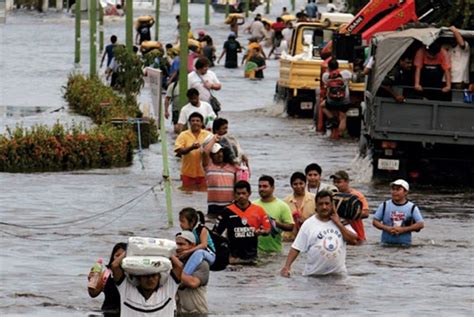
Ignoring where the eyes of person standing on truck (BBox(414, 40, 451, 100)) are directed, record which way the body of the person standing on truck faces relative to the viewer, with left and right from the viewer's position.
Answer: facing the viewer

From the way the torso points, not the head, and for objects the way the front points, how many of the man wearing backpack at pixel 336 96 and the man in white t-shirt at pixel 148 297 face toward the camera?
1

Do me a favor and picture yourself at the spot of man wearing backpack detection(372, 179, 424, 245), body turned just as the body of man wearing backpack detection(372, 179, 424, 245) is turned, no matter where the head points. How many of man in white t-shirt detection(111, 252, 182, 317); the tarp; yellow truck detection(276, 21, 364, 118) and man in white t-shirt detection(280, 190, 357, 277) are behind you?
2

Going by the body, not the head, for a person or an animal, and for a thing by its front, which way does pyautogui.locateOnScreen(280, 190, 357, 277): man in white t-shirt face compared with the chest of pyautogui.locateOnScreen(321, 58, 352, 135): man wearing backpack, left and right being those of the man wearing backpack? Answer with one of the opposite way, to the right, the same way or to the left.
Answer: the opposite way

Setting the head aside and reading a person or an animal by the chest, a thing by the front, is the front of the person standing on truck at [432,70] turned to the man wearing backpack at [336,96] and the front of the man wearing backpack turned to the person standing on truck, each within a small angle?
no

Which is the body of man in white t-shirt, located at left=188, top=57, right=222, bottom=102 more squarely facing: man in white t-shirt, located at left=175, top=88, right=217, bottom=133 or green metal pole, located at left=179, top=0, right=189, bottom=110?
the man in white t-shirt

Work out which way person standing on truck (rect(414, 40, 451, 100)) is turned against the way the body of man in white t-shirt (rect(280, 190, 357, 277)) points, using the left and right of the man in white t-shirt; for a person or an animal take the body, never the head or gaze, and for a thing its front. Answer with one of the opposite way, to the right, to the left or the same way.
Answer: the same way

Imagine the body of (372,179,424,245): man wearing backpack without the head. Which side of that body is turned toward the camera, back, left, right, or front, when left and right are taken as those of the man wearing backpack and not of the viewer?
front

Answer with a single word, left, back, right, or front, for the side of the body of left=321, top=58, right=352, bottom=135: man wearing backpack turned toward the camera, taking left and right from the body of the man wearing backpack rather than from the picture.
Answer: back

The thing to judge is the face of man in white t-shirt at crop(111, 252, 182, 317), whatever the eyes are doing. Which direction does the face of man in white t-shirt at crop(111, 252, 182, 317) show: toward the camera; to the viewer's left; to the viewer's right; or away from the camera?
toward the camera

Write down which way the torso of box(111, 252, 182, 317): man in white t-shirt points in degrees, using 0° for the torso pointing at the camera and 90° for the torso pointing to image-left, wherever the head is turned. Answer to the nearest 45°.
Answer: approximately 0°

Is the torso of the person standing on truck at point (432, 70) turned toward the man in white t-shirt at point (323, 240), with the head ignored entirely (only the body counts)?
yes

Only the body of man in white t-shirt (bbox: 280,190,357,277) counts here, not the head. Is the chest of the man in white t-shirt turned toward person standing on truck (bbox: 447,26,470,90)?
no

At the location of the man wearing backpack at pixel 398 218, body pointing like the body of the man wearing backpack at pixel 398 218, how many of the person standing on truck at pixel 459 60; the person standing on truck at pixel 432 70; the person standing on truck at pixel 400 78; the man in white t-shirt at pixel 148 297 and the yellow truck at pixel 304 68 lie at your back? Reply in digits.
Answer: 4

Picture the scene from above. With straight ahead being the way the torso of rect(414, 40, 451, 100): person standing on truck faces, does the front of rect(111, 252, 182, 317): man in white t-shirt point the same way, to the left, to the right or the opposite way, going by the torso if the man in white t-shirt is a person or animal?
the same way

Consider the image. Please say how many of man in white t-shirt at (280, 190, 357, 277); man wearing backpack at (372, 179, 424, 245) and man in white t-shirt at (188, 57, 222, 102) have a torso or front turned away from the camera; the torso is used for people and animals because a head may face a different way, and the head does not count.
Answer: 0

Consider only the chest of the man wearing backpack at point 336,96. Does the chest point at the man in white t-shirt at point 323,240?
no

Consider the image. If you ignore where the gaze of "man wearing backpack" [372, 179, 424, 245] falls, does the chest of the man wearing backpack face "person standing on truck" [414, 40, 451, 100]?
no

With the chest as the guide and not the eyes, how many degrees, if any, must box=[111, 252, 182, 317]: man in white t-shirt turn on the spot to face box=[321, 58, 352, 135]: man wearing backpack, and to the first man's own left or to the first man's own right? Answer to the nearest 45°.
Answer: approximately 180°

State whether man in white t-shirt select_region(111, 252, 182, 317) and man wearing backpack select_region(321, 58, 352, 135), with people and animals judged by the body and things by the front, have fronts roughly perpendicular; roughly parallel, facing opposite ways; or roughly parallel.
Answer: roughly parallel, facing opposite ways
